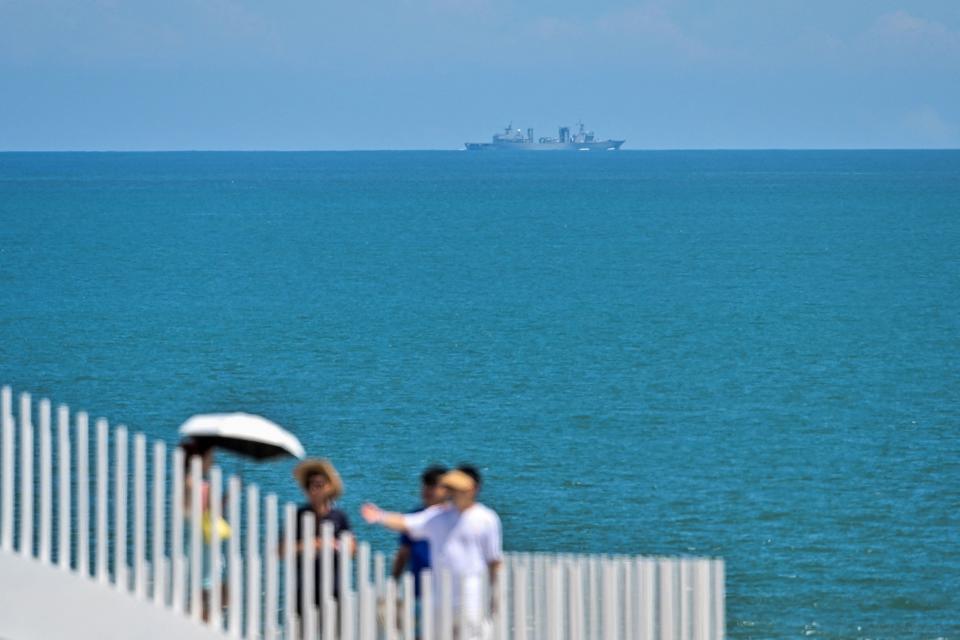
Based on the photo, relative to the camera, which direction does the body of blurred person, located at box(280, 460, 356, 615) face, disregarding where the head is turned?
toward the camera

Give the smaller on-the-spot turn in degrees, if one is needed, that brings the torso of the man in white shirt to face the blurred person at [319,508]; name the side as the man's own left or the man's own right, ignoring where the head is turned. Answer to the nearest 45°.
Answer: approximately 45° to the man's own right

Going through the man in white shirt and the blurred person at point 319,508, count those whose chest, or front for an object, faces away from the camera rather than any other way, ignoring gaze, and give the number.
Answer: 0

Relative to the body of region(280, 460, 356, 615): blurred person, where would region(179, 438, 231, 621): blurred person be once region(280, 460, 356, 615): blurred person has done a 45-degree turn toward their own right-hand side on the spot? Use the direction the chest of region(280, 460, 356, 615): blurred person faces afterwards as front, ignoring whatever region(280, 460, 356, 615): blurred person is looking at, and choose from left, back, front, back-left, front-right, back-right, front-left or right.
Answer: front-right

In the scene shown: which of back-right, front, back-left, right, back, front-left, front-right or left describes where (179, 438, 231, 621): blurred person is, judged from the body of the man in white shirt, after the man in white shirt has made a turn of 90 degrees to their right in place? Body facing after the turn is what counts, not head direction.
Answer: front-left

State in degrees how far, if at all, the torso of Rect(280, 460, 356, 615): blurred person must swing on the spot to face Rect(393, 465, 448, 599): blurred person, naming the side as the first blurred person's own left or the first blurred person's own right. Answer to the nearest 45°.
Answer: approximately 90° to the first blurred person's own left

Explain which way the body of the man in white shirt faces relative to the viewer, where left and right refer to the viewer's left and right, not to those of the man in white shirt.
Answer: facing the viewer and to the left of the viewer

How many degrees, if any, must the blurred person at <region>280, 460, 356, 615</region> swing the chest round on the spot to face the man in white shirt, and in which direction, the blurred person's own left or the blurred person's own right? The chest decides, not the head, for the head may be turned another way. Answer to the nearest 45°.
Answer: approximately 90° to the blurred person's own left
